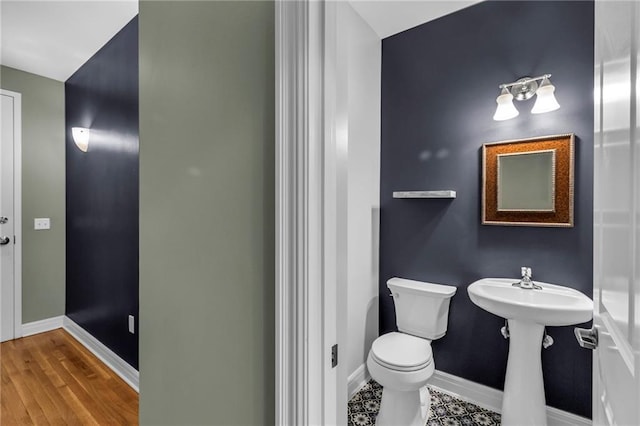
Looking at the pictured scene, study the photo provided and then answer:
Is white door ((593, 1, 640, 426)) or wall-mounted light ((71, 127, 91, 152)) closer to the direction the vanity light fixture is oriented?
the white door

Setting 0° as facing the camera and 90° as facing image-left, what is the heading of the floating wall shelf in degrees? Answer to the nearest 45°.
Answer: approximately 0°
